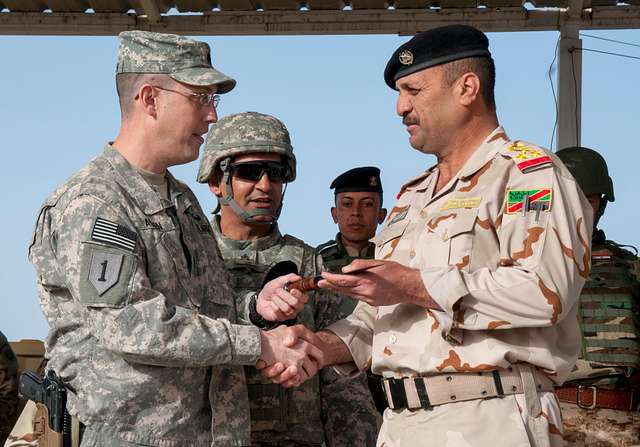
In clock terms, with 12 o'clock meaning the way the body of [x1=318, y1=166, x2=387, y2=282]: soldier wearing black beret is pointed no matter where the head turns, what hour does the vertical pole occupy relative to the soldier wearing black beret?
The vertical pole is roughly at 9 o'clock from the soldier wearing black beret.

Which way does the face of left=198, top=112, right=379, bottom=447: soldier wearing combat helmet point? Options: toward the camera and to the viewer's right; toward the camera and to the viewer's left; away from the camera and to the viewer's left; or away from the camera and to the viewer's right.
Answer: toward the camera and to the viewer's right

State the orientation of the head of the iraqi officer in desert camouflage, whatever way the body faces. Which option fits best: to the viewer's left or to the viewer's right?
to the viewer's left

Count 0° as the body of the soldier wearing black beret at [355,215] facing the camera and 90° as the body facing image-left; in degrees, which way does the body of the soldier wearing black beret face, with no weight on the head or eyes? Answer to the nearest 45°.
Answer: approximately 0°

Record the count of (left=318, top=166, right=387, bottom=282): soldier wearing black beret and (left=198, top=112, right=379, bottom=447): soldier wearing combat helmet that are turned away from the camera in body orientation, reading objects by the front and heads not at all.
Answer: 0

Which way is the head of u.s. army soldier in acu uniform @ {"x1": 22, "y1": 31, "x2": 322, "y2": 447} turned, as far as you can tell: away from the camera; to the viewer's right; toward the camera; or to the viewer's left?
to the viewer's right

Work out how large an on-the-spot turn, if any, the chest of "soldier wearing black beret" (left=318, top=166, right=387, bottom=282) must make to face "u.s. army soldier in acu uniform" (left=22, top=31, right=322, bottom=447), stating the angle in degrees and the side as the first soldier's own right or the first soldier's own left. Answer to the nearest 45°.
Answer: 0° — they already face them

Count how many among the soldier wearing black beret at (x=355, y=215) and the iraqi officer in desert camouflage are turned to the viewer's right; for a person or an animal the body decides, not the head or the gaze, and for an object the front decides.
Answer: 0

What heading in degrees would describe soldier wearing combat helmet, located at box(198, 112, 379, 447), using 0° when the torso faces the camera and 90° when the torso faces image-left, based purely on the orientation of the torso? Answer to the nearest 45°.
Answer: approximately 315°

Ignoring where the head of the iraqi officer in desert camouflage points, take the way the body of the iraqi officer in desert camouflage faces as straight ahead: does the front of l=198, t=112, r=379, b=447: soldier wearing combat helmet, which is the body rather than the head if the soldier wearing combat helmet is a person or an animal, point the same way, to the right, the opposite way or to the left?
to the left

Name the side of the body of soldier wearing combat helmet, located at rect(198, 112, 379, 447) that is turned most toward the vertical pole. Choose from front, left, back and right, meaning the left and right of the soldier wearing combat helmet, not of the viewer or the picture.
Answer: left

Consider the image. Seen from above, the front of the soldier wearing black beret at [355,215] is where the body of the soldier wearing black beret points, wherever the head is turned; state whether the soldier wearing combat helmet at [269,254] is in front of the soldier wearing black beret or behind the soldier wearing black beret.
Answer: in front

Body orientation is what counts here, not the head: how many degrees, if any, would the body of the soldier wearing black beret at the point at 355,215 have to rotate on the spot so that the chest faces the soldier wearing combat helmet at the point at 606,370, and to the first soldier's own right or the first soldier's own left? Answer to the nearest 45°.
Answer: approximately 45° to the first soldier's own left

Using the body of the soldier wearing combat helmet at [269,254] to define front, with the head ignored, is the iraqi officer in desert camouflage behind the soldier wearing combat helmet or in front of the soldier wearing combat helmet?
in front
